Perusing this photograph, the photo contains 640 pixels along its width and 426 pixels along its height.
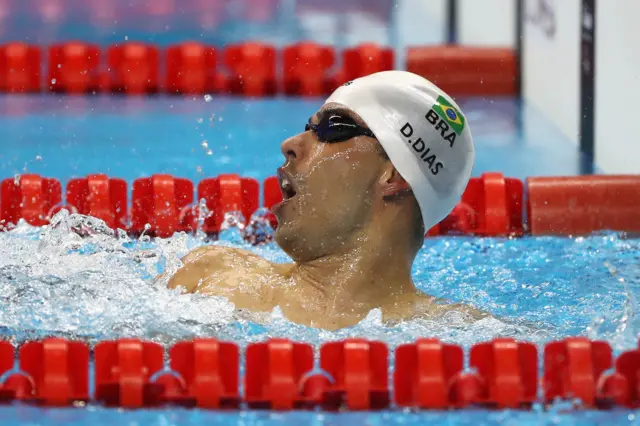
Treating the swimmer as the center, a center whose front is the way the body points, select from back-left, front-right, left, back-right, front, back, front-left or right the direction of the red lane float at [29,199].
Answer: front-right

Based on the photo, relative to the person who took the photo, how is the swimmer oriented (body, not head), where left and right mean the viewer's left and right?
facing to the left of the viewer

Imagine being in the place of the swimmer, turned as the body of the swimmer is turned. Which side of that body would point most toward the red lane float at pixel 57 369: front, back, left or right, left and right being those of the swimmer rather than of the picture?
front

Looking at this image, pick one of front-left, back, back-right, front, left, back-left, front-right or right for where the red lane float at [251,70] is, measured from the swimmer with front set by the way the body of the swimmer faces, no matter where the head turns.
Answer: right

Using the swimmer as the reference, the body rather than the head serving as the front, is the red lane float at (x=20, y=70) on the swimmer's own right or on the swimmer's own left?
on the swimmer's own right

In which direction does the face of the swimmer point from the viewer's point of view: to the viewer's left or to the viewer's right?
to the viewer's left

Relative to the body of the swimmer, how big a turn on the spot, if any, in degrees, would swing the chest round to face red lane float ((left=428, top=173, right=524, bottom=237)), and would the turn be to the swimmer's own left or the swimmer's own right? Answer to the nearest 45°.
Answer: approximately 90° to the swimmer's own right

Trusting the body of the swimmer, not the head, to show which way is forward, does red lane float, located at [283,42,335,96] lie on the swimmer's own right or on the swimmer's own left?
on the swimmer's own right
